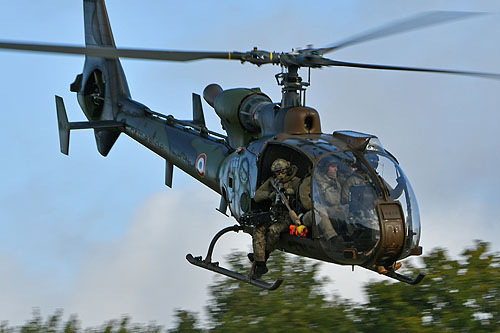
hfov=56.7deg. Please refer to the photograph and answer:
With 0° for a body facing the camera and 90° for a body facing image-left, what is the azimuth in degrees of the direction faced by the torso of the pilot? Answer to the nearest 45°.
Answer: approximately 315°

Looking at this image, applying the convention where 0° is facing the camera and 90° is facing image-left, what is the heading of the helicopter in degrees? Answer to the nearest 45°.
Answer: approximately 315°
